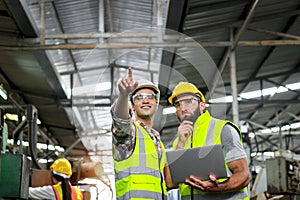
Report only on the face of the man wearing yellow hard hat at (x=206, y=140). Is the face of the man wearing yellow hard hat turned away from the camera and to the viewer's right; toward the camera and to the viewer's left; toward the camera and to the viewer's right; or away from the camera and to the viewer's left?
toward the camera and to the viewer's left

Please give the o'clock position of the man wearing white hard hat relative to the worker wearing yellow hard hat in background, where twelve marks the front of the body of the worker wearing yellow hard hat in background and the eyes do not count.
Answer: The man wearing white hard hat is roughly at 5 o'clock from the worker wearing yellow hard hat in background.

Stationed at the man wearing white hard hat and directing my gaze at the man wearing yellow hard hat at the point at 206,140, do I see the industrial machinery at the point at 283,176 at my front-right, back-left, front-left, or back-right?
front-left

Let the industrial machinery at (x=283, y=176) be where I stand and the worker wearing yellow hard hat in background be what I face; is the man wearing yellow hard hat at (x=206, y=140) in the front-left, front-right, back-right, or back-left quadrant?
front-left

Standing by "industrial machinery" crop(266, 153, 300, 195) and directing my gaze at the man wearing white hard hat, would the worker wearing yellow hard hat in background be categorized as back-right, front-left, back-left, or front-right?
front-right

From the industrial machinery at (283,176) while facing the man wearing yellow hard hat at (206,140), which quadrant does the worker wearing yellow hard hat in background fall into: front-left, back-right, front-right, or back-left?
front-right

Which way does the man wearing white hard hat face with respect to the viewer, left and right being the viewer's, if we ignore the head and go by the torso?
facing the viewer and to the right of the viewer

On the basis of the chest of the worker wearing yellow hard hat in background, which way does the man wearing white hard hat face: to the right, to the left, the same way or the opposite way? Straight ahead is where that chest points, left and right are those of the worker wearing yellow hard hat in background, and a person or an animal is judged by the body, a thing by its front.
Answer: the opposite way

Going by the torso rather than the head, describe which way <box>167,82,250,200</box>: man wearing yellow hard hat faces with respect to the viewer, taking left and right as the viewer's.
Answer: facing the viewer and to the left of the viewer

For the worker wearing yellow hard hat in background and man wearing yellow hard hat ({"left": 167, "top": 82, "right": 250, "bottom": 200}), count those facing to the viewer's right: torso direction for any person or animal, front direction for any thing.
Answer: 0

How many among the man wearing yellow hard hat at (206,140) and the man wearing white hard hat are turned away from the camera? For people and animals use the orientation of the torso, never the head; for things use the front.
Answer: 0

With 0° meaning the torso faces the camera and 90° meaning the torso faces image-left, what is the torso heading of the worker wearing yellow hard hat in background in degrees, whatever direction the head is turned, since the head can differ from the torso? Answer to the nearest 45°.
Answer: approximately 135°
